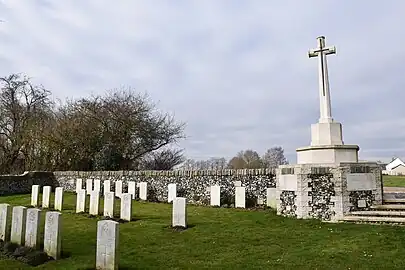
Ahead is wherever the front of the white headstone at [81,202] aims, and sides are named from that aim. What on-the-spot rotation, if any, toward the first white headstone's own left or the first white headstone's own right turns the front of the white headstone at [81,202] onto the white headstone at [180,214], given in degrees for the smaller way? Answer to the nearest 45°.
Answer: approximately 90° to the first white headstone's own left

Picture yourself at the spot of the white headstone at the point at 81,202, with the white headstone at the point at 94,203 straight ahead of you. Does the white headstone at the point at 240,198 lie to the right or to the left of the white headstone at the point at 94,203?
left

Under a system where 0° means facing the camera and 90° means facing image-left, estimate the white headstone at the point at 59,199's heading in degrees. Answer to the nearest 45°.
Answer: approximately 45°

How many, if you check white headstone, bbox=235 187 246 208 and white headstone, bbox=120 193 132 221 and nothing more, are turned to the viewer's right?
0

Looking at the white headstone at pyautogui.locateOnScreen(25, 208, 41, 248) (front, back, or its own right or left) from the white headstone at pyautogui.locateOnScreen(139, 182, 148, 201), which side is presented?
back

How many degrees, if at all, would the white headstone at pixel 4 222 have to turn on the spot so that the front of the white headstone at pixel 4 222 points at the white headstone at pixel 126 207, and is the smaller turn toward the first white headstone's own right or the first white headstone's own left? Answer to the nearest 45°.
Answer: approximately 135° to the first white headstone's own left

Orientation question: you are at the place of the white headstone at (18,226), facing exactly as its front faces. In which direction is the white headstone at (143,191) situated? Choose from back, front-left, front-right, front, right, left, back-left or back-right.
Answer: back

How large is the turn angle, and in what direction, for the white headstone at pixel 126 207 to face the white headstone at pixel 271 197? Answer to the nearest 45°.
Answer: approximately 135° to its left

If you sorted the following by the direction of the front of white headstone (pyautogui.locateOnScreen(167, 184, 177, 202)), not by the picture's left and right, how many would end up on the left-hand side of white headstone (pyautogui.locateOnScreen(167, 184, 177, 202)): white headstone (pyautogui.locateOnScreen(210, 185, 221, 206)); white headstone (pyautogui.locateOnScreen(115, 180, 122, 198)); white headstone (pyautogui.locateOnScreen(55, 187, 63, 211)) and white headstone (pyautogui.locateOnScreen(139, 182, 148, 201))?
1

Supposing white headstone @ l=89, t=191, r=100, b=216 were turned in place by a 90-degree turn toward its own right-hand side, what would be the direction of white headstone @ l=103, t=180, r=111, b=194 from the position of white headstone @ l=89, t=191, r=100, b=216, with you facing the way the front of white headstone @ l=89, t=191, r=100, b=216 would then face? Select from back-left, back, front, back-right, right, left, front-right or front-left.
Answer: front-right

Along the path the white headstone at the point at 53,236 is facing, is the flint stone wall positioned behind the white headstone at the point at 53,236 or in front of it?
behind

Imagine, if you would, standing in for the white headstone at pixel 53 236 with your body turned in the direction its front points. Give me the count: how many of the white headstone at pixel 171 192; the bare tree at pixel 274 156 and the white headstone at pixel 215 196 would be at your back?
3

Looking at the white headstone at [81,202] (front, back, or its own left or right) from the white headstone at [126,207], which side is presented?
left

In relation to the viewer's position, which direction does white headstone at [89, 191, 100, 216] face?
facing the viewer and to the left of the viewer

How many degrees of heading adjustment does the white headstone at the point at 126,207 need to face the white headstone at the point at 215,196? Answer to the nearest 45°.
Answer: approximately 180°

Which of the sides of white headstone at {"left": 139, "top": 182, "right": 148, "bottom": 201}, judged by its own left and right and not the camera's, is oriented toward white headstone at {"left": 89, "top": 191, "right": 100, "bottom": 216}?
front
